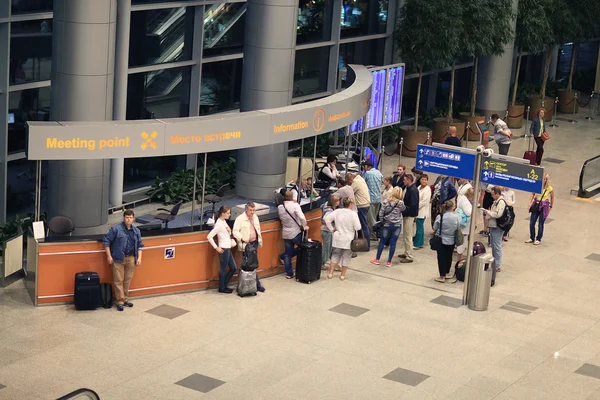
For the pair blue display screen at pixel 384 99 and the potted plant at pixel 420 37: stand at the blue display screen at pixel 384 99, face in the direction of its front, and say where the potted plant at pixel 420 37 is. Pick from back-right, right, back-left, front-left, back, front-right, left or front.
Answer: back-left

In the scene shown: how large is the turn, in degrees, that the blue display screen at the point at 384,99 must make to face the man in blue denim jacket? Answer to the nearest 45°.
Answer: approximately 90° to its right

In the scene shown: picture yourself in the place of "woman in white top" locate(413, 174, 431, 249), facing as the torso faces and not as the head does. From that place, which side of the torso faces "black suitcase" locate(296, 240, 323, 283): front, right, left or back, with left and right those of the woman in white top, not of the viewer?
front

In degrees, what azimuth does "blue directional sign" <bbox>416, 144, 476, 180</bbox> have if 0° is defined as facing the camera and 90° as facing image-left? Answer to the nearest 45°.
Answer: approximately 45°

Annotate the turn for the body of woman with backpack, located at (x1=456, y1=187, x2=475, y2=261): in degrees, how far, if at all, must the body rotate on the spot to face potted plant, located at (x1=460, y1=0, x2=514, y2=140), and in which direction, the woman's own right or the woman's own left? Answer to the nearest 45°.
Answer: approximately 45° to the woman's own left

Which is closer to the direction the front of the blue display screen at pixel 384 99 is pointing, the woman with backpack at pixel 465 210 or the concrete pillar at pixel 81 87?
the woman with backpack

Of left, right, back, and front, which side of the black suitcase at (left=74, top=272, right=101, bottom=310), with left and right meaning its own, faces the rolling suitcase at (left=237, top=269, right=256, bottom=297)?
left

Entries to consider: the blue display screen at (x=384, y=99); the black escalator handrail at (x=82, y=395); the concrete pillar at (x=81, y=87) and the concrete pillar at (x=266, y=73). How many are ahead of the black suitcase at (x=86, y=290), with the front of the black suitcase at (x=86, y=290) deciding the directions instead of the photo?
1

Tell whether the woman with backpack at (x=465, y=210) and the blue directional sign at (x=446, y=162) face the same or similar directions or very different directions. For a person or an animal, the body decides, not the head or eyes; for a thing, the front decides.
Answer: very different directions
